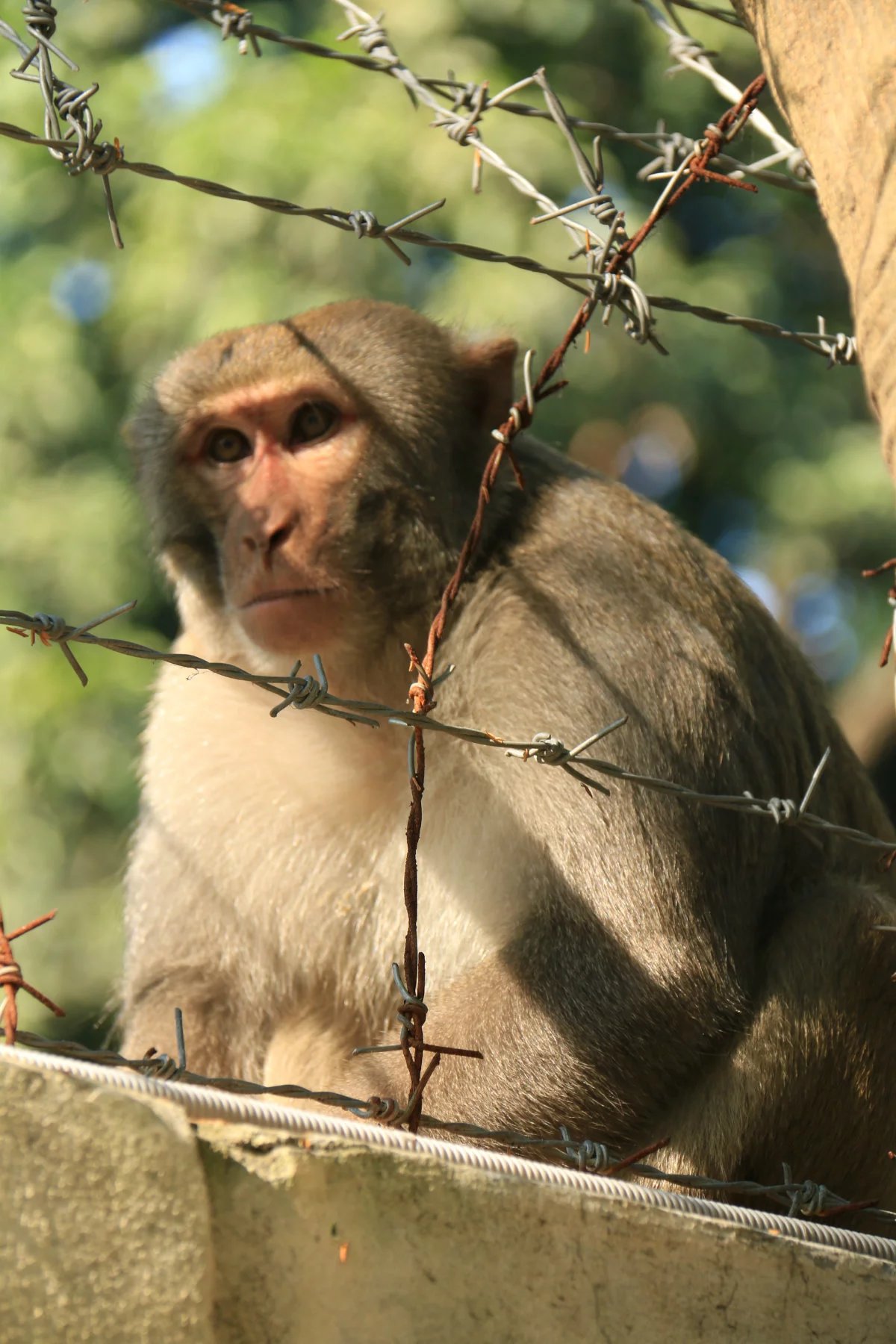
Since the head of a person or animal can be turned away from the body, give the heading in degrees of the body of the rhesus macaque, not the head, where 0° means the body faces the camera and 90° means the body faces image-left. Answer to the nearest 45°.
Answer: approximately 45°

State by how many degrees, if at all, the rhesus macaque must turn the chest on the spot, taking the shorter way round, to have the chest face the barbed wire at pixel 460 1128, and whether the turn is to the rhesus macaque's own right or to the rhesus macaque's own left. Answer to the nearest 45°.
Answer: approximately 45° to the rhesus macaque's own left

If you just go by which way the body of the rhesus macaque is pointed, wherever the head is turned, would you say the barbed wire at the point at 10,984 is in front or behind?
in front
